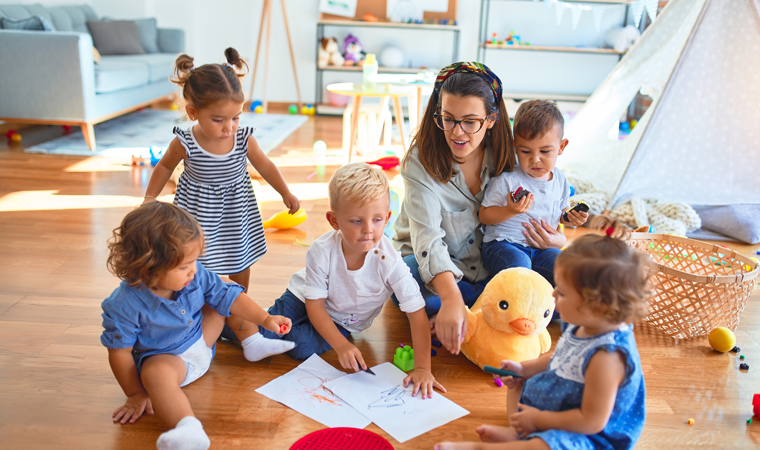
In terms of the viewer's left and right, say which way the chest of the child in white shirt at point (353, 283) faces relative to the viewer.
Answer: facing the viewer and to the right of the viewer

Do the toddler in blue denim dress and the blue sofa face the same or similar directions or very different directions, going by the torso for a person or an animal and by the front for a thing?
very different directions

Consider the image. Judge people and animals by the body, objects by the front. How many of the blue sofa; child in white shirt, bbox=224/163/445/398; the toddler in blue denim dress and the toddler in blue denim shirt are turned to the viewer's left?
1

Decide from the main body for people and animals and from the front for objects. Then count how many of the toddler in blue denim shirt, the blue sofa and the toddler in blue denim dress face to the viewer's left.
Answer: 1

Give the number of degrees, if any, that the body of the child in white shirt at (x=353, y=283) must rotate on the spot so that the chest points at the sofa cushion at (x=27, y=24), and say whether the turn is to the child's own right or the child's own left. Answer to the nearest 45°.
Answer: approximately 180°

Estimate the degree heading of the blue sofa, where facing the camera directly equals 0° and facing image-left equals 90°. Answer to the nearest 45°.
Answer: approximately 315°

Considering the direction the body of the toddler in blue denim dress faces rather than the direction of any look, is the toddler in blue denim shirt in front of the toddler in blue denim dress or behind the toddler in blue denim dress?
in front

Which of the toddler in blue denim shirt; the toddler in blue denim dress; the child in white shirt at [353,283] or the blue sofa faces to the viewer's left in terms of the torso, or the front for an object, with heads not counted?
the toddler in blue denim dress

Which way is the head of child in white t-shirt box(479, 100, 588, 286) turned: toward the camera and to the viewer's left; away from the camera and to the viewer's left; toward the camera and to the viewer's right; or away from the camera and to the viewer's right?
toward the camera and to the viewer's left

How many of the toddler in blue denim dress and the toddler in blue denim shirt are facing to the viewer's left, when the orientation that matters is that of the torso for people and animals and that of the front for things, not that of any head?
1

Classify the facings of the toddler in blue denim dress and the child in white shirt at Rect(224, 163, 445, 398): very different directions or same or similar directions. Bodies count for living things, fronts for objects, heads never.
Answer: very different directions

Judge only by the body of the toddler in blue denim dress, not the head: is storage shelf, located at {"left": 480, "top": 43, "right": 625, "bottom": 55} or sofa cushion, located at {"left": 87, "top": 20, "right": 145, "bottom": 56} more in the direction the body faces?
the sofa cushion

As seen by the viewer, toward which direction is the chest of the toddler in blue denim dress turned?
to the viewer's left

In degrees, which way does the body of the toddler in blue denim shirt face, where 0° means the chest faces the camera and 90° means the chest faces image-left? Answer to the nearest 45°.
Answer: approximately 315°

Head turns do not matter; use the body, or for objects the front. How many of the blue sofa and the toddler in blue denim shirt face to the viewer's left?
0

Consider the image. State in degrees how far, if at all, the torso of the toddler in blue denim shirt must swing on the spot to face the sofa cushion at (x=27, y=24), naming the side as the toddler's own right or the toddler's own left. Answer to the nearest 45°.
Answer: approximately 135° to the toddler's own left
